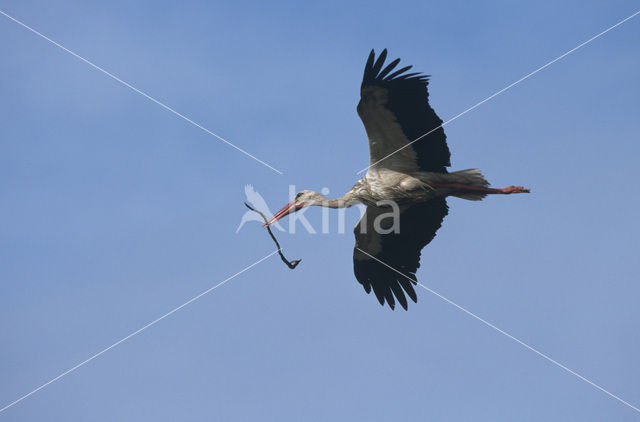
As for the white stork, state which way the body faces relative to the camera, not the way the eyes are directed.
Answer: to the viewer's left
